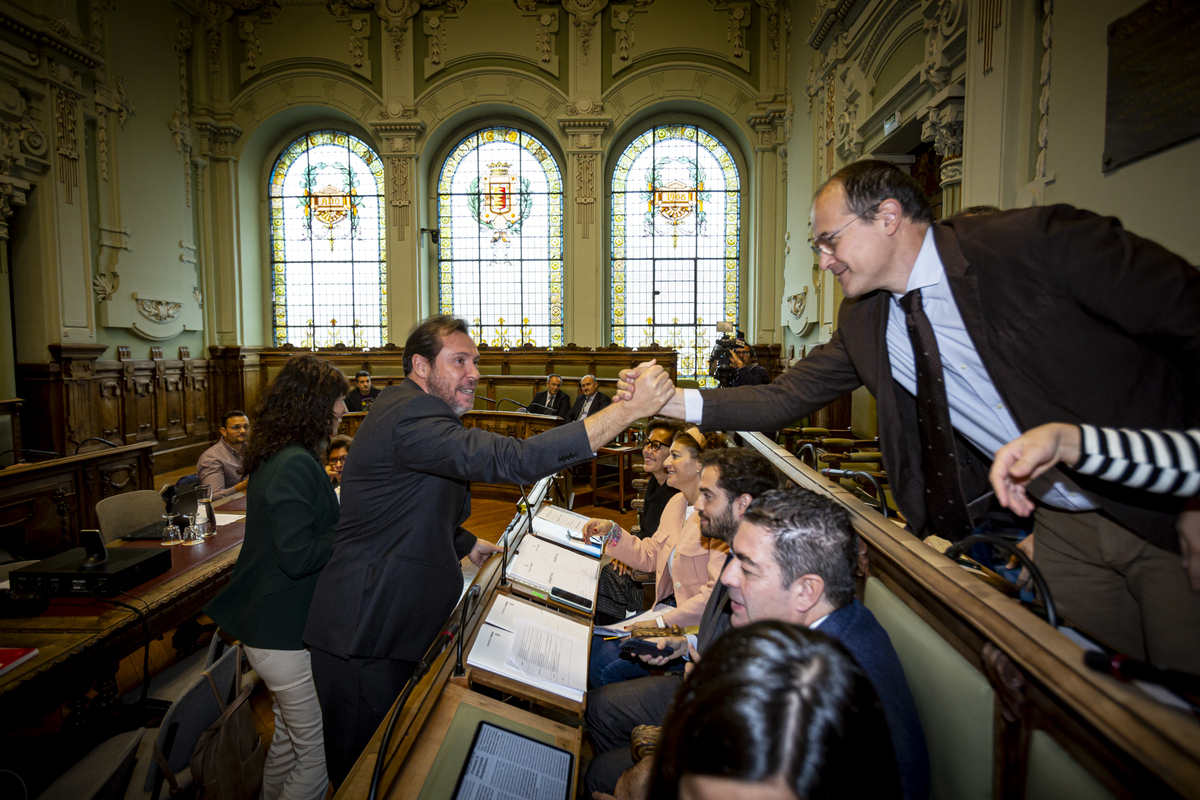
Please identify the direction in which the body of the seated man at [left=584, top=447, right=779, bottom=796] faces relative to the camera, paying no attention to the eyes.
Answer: to the viewer's left

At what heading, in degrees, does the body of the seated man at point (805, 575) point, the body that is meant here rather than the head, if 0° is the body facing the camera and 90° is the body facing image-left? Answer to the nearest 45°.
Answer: approximately 90°

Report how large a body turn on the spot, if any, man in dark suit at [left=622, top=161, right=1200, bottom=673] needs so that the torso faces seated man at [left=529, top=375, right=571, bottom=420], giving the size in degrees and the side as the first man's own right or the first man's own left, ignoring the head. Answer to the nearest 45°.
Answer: approximately 90° to the first man's own right

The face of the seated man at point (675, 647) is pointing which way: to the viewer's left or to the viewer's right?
to the viewer's left

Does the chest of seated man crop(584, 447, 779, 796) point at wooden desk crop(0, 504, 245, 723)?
yes

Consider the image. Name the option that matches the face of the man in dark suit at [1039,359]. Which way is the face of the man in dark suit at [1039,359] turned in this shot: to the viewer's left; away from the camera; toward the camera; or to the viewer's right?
to the viewer's left

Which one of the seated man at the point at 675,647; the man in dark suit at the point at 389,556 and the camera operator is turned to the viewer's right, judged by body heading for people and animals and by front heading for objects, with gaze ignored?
the man in dark suit

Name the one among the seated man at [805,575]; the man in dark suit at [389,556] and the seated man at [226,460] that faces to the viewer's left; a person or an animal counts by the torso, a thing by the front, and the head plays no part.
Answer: the seated man at [805,575]

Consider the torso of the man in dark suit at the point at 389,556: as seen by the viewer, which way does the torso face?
to the viewer's right

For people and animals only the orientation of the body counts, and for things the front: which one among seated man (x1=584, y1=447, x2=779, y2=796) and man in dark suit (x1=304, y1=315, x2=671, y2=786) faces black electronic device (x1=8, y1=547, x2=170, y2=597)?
the seated man
